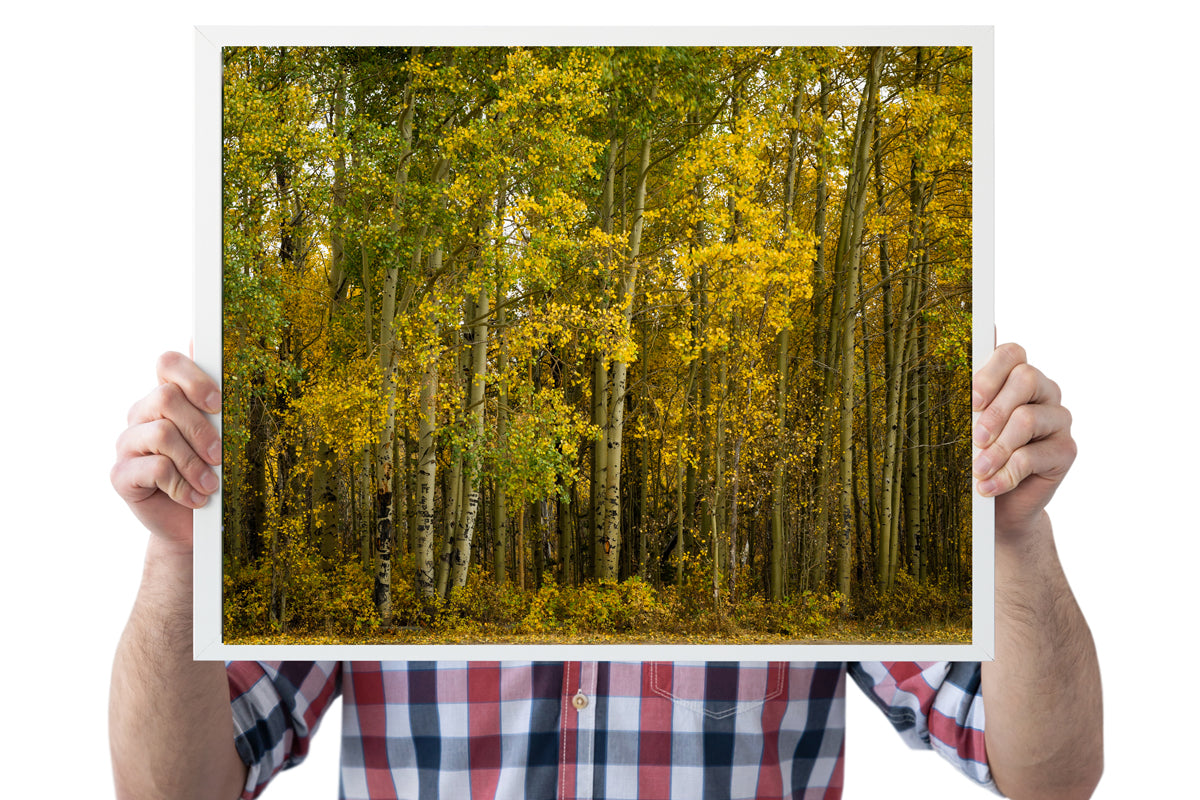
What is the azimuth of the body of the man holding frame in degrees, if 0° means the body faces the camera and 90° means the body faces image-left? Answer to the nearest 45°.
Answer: approximately 0°
